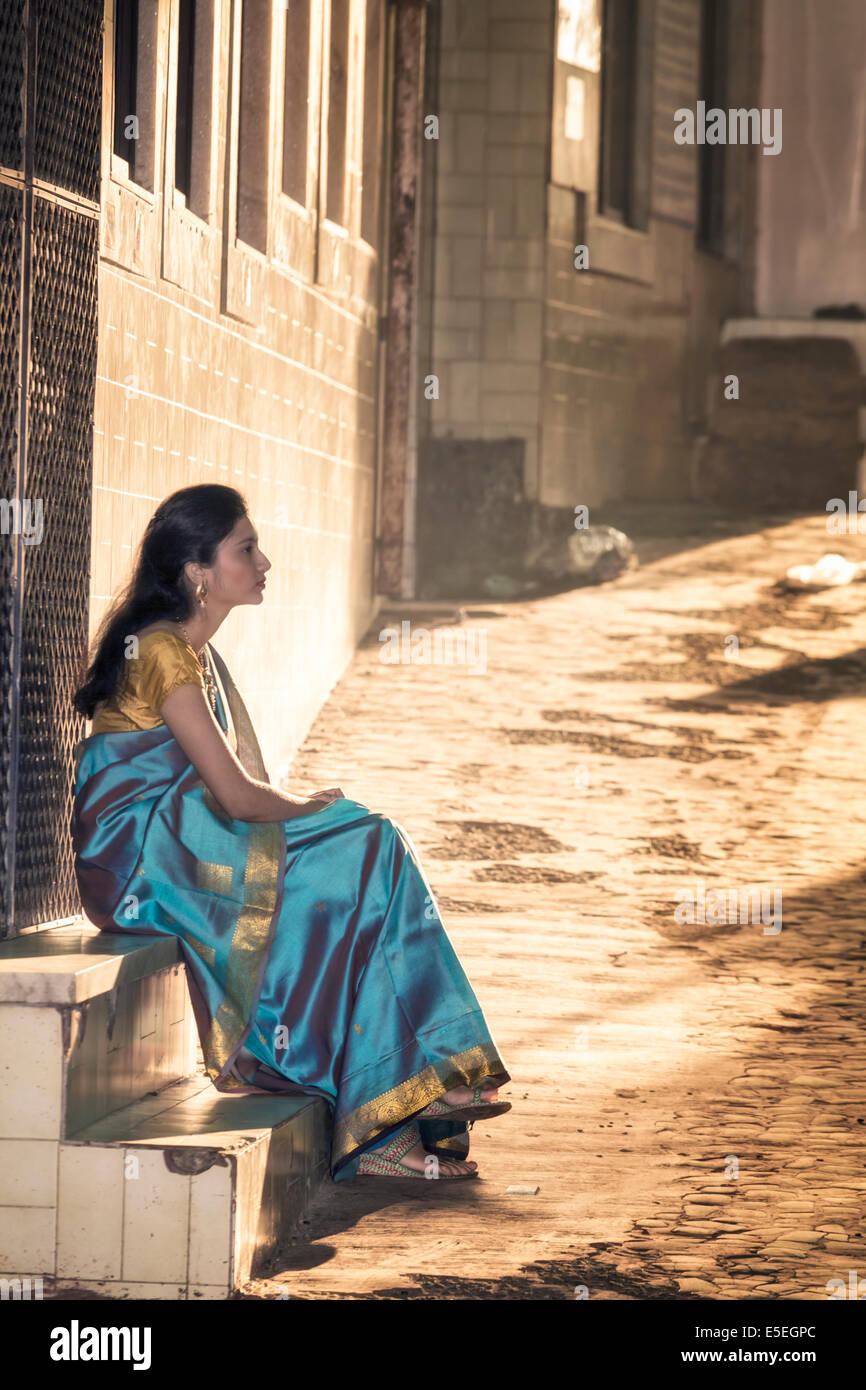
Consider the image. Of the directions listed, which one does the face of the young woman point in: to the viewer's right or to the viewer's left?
to the viewer's right

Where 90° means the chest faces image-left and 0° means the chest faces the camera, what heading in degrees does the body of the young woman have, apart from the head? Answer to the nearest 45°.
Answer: approximately 270°
